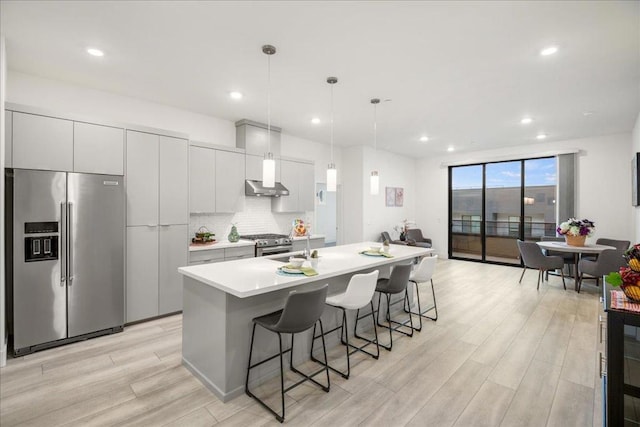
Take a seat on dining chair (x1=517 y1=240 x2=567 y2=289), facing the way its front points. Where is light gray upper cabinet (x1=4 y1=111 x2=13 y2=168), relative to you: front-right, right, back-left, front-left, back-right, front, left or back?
back

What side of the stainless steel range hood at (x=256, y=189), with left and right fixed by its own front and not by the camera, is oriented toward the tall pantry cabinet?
right

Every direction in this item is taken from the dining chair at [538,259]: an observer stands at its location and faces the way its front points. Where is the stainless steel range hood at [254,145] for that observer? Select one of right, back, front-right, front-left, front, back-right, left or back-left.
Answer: back

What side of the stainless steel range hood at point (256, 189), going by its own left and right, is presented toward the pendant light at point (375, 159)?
front

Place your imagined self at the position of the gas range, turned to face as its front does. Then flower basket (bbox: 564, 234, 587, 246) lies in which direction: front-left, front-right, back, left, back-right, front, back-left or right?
front-left

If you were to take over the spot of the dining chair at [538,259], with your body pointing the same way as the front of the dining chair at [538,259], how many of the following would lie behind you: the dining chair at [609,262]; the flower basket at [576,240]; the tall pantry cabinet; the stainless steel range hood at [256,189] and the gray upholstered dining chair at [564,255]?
2

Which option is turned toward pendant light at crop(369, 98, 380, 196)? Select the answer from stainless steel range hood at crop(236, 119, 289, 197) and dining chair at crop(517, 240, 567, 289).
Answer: the stainless steel range hood

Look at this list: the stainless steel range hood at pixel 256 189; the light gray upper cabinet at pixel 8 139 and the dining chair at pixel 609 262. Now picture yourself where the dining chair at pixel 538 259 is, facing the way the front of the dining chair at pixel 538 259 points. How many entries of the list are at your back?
2

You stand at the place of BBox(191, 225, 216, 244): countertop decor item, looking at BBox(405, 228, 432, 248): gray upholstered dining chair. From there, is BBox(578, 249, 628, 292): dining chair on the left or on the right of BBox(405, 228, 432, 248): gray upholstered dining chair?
right

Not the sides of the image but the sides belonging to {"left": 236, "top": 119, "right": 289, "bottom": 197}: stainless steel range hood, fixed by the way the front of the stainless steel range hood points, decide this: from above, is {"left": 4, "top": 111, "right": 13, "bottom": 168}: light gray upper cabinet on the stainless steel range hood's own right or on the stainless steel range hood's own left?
on the stainless steel range hood's own right

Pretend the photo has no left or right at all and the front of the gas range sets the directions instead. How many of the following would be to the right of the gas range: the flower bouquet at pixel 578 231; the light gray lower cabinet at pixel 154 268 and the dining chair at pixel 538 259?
1

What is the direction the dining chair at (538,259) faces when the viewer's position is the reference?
facing away from the viewer and to the right of the viewer

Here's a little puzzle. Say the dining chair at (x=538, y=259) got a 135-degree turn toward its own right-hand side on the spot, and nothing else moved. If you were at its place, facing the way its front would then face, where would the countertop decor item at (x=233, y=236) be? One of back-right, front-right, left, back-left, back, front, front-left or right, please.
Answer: front-right

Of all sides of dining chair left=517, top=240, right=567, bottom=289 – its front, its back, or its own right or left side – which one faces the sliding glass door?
left

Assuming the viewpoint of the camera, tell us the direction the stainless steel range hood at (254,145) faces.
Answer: facing the viewer and to the right of the viewer

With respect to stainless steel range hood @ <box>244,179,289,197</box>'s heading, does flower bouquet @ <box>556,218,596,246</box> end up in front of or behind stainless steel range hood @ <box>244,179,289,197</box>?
in front
